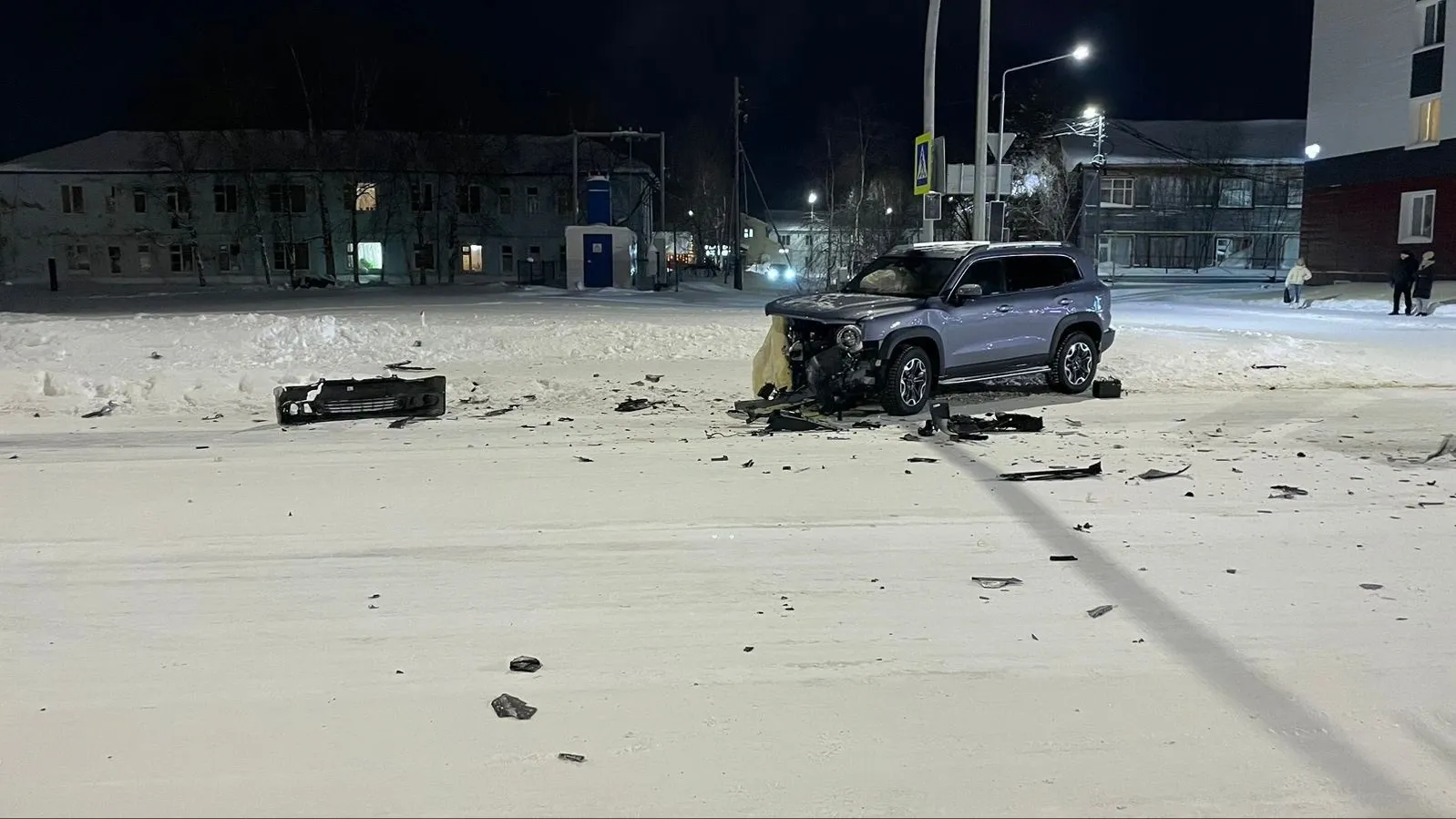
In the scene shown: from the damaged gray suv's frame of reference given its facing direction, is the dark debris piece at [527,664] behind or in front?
in front

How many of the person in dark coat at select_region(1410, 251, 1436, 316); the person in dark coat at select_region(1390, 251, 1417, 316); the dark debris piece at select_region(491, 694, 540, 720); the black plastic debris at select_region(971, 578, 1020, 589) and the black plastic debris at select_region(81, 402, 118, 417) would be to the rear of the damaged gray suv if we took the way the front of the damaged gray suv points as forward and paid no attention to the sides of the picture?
2

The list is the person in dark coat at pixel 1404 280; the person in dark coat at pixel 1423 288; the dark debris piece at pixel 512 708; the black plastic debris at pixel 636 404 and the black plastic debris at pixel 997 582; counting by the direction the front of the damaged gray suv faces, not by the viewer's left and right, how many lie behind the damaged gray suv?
2

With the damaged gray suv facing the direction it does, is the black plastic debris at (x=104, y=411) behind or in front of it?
in front

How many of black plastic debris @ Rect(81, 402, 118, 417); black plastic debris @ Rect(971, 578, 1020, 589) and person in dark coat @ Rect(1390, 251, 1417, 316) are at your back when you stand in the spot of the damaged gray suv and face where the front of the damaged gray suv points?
1

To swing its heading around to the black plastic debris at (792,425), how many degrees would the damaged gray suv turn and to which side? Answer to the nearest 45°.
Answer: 0° — it already faces it

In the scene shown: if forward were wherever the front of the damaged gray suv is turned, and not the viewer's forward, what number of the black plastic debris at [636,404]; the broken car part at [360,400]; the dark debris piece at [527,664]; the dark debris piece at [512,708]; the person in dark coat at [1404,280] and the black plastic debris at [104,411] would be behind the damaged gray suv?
1

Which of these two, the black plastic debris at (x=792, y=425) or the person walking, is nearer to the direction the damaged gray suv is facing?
the black plastic debris

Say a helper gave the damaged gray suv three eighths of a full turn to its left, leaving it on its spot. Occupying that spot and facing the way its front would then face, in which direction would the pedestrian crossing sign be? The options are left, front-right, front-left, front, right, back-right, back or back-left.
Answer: left

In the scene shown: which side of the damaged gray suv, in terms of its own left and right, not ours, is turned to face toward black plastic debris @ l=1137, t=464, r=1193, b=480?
left

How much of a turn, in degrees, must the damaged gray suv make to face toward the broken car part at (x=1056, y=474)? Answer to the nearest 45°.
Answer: approximately 45° to its left

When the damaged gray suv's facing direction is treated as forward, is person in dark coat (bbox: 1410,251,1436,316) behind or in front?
behind

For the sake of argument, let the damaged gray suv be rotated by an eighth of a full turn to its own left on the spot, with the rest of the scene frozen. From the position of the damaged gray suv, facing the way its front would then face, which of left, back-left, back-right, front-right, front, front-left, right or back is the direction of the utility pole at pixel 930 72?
back

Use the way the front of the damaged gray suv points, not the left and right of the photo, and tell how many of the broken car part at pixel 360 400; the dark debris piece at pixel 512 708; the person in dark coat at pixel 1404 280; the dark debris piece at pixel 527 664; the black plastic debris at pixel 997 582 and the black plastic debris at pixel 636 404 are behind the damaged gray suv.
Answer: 1

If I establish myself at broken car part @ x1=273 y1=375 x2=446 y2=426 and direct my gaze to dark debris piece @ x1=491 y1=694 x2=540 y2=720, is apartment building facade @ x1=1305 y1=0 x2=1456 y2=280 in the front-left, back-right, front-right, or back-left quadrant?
back-left

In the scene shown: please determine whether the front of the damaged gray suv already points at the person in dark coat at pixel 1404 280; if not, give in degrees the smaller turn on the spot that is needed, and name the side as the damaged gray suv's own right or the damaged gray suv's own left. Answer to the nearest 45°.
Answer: approximately 180°

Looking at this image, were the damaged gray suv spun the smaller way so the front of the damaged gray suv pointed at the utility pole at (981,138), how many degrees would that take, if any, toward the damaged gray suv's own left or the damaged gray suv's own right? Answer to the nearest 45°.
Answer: approximately 135° to the damaged gray suv's own right

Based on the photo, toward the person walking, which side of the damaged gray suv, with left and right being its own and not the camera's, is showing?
back

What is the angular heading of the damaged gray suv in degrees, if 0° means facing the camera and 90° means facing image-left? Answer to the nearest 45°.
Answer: approximately 45°

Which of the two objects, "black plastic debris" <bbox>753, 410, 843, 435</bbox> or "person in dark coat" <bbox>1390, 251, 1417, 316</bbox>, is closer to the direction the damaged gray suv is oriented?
the black plastic debris
